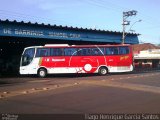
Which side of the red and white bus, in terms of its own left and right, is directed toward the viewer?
left
